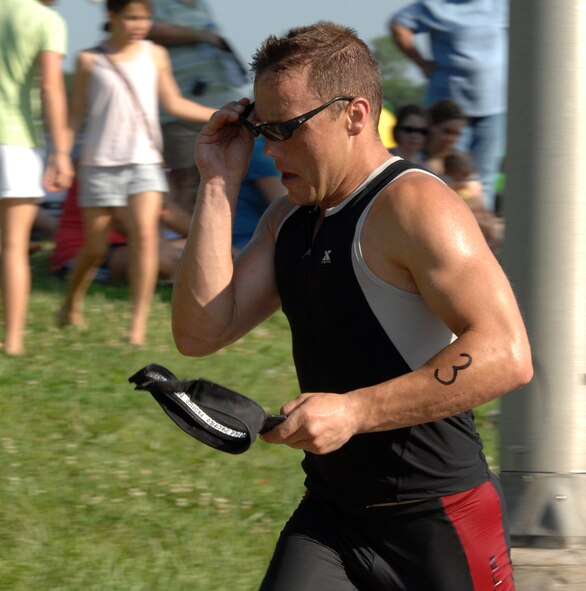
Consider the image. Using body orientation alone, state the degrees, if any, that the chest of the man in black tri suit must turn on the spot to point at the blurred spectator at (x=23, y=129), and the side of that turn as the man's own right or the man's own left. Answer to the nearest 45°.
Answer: approximately 90° to the man's own right

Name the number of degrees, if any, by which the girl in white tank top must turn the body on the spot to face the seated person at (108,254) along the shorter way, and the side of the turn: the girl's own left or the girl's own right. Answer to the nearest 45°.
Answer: approximately 135° to the girl's own left

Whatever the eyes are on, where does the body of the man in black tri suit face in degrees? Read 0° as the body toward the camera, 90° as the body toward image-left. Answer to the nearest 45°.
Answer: approximately 45°

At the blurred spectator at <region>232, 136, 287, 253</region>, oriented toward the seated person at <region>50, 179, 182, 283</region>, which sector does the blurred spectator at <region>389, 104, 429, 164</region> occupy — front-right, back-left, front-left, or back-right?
back-right

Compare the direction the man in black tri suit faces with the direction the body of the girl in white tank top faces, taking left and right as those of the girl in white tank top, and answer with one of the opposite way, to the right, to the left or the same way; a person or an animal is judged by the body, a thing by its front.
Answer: to the right

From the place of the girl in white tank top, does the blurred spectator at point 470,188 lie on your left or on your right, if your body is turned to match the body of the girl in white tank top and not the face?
on your left

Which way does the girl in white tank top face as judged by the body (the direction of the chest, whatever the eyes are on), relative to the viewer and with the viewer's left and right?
facing the viewer and to the right of the viewer

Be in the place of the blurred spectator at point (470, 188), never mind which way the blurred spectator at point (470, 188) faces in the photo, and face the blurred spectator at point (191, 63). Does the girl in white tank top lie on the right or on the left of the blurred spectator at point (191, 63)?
left
